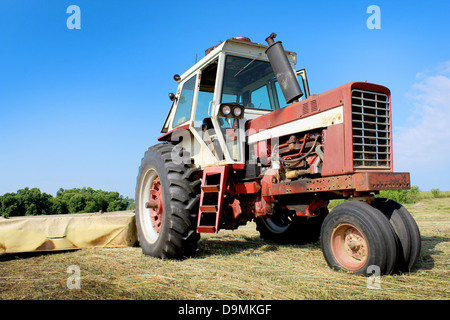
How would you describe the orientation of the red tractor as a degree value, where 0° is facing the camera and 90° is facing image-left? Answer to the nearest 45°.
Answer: approximately 315°
